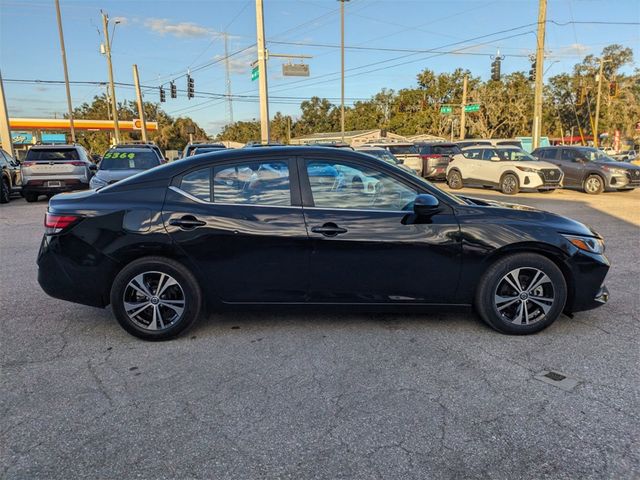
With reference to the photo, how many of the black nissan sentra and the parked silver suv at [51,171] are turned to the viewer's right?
1

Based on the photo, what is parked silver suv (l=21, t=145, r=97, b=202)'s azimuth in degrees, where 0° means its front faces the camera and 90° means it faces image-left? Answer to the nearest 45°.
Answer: approximately 180°

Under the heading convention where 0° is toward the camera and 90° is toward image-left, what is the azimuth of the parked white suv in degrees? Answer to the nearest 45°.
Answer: approximately 315°

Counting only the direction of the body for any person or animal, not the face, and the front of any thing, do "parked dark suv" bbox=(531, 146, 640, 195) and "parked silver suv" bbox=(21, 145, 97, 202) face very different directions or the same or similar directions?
very different directions

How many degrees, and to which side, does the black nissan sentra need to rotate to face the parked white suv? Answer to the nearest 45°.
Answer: approximately 45° to its left

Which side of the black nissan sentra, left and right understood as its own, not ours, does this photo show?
right

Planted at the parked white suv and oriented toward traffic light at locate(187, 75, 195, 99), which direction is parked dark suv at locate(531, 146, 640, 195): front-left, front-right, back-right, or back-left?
back-right

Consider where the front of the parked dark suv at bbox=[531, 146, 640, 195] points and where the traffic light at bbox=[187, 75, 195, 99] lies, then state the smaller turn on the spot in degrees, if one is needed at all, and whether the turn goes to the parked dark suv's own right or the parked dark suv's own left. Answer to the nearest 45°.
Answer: approximately 135° to the parked dark suv's own right

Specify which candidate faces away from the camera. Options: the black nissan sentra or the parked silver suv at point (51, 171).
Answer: the parked silver suv

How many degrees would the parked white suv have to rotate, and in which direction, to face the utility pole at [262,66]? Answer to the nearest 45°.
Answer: approximately 135° to its right

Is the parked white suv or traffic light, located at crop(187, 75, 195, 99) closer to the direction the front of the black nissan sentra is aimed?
the parked white suv

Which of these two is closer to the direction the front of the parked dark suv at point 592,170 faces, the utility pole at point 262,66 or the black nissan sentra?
the black nissan sentra

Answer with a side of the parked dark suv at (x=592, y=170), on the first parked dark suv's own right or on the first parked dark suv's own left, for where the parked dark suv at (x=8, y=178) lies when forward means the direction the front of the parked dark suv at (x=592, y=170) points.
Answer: on the first parked dark suv's own right

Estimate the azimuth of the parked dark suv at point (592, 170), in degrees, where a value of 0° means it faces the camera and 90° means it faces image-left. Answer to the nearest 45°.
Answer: approximately 315°
